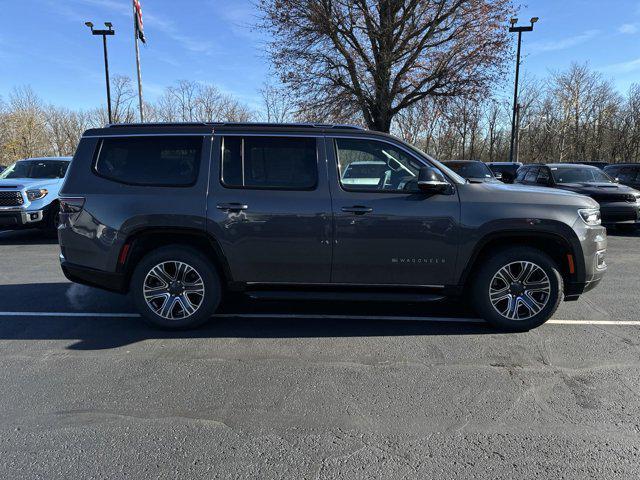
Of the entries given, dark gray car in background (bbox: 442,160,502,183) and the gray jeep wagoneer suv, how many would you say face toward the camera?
1

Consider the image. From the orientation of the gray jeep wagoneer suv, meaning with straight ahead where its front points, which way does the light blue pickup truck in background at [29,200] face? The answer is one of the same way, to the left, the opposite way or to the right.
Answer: to the right

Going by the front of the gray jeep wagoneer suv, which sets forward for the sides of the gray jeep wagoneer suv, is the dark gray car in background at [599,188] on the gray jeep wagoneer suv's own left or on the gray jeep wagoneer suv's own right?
on the gray jeep wagoneer suv's own left

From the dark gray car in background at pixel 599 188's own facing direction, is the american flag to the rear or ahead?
to the rear

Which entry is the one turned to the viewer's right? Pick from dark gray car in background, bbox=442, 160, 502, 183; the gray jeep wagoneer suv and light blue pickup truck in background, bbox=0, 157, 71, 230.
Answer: the gray jeep wagoneer suv

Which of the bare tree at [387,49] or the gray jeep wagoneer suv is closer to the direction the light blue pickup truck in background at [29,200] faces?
the gray jeep wagoneer suv

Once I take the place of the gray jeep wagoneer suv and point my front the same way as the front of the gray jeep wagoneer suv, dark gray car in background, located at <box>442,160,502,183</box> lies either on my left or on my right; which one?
on my left

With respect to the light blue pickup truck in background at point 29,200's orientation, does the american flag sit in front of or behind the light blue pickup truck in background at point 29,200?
behind

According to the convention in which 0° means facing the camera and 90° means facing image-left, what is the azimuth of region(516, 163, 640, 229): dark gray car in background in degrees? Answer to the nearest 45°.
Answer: approximately 315°

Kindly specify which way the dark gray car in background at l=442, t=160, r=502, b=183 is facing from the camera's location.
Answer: facing the viewer

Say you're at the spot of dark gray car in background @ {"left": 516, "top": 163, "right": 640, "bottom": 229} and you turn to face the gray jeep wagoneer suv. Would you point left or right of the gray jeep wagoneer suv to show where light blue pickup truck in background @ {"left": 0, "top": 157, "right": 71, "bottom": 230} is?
right

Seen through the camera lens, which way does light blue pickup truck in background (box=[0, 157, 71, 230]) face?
facing the viewer and to the left of the viewer

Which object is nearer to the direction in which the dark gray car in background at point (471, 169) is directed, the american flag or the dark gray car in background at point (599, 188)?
the dark gray car in background

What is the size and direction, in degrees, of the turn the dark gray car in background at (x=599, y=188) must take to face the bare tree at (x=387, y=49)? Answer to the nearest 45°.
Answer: approximately 180°

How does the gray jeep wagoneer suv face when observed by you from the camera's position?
facing to the right of the viewer
